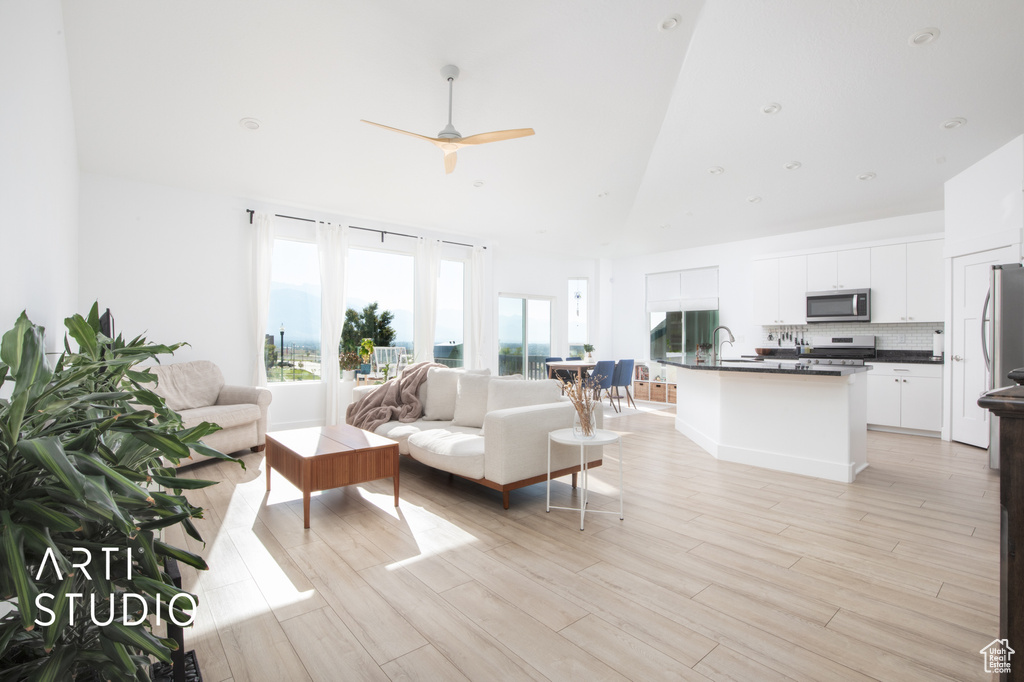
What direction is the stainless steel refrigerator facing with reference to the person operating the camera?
facing to the left of the viewer

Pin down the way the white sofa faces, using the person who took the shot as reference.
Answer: facing the viewer and to the left of the viewer

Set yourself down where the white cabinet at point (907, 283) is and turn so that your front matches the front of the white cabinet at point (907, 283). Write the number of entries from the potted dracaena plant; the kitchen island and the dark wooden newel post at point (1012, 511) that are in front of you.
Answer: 3

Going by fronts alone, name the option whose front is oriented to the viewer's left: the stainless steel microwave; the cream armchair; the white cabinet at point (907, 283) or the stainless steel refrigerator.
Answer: the stainless steel refrigerator

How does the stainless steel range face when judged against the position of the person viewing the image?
facing the viewer

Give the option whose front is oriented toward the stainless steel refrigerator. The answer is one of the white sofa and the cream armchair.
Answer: the cream armchair

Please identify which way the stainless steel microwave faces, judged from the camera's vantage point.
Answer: facing the viewer

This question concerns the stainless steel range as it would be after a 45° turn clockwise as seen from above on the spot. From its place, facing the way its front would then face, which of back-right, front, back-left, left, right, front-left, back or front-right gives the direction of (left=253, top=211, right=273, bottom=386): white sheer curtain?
front

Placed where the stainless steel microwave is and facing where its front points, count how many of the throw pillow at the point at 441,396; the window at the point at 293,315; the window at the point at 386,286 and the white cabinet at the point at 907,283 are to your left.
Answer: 1

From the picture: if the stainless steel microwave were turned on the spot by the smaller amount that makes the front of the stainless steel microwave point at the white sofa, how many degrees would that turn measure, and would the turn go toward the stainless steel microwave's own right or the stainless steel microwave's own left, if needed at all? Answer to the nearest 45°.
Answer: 0° — it already faces it

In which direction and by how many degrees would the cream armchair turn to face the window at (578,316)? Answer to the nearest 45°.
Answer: approximately 45° to its left

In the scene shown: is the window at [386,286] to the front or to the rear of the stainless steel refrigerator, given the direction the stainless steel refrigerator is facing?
to the front

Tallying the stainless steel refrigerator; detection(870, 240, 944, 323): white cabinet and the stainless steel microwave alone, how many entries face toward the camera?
2

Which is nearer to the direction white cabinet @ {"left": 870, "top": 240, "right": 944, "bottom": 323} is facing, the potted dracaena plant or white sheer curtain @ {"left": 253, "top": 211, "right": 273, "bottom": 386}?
the potted dracaena plant

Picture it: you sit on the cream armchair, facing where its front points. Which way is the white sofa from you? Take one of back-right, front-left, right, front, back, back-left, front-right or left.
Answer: front

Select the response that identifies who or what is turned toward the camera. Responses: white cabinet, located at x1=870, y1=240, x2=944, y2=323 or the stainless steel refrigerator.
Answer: the white cabinet

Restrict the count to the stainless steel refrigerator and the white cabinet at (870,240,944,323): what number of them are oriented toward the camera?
1

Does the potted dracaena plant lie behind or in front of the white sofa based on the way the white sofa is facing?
in front

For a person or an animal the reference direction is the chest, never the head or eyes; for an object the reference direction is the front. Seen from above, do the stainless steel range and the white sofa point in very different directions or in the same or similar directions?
same or similar directions
